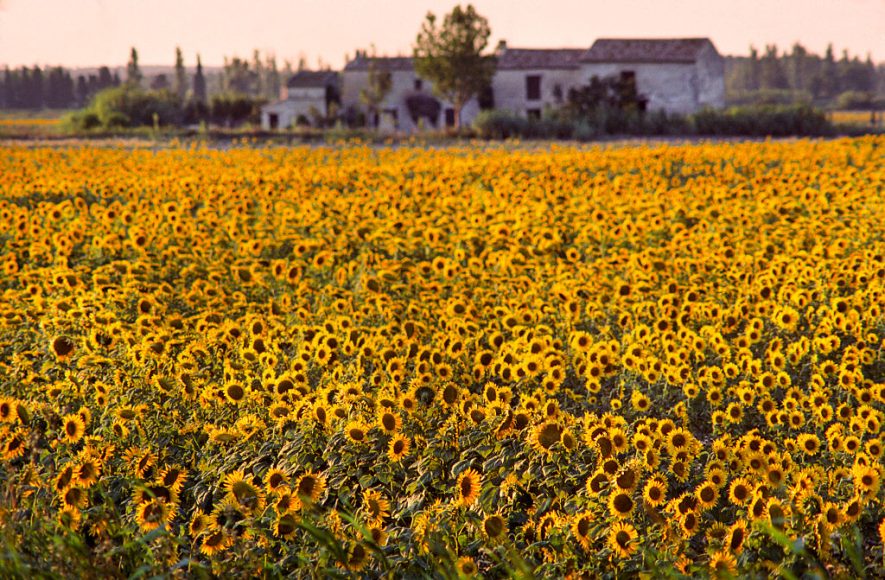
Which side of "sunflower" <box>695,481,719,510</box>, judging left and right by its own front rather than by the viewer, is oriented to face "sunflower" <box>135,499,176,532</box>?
right

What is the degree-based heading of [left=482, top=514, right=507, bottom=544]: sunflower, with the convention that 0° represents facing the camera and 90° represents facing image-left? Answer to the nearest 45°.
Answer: approximately 0°

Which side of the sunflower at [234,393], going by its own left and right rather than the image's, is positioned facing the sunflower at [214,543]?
front

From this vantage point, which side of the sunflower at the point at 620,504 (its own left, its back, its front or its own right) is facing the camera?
front

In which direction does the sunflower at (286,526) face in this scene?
toward the camera

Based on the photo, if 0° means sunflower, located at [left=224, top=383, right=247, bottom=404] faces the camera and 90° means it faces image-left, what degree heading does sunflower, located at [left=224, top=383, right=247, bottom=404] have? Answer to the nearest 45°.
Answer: approximately 0°

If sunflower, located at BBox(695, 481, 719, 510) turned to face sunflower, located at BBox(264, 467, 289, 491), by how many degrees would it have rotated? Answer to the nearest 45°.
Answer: approximately 90° to its right

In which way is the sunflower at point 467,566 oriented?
toward the camera
